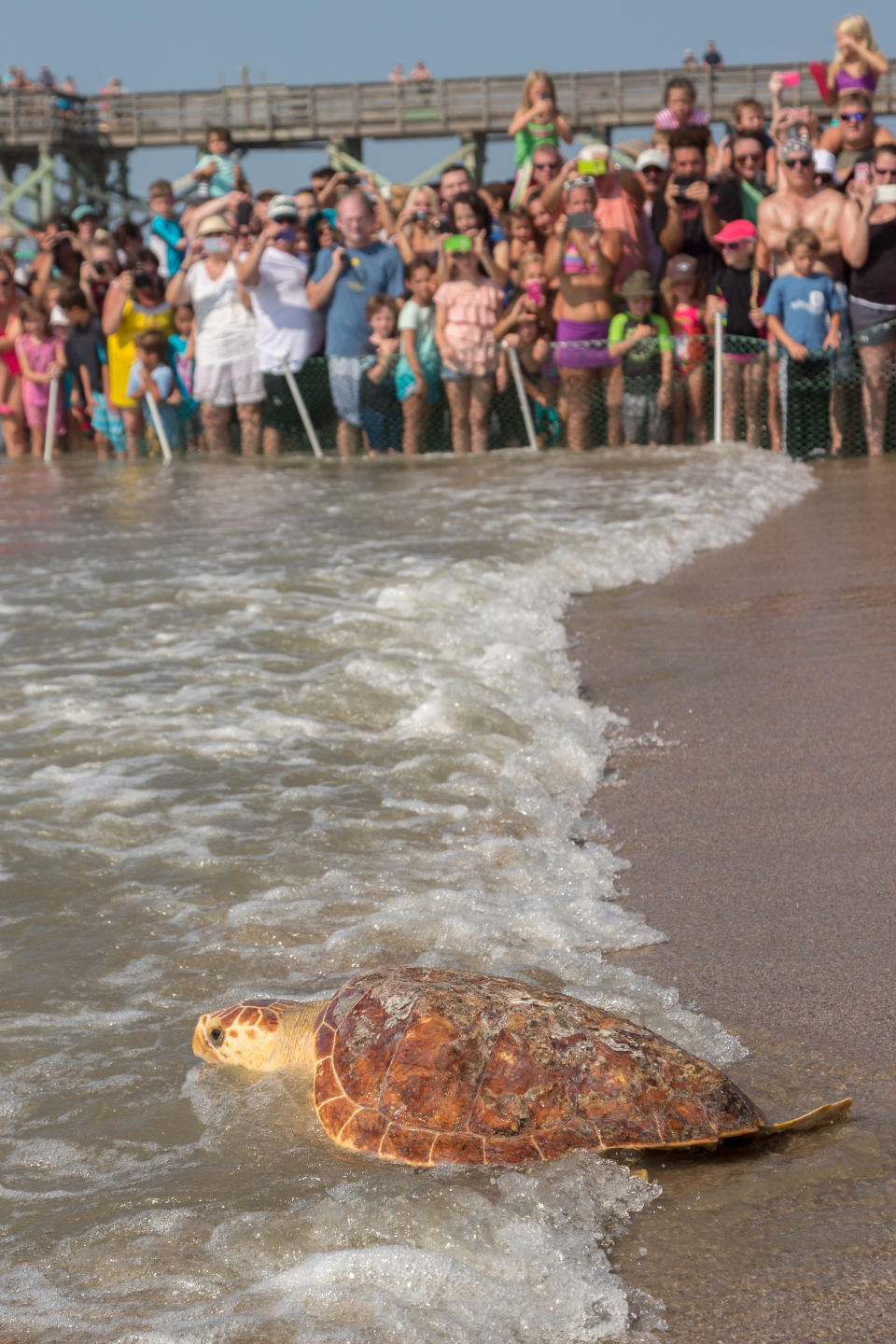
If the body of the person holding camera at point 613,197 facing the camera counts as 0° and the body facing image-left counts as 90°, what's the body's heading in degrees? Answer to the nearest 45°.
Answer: approximately 0°

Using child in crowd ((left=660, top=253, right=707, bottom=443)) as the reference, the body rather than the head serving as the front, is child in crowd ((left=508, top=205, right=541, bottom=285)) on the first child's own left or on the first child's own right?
on the first child's own right

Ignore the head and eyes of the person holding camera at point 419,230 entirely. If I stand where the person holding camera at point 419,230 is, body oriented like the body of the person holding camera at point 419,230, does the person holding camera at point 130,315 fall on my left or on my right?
on my right

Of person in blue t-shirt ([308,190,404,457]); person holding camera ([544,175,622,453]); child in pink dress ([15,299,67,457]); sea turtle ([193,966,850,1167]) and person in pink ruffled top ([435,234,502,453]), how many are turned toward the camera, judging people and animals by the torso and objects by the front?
4

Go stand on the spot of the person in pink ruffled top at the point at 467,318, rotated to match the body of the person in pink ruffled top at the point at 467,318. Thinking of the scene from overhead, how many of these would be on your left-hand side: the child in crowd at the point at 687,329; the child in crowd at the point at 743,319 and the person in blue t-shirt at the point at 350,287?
2

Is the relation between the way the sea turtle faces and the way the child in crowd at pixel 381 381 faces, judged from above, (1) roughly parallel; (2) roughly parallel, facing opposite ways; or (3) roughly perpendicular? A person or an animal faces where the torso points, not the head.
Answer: roughly perpendicular

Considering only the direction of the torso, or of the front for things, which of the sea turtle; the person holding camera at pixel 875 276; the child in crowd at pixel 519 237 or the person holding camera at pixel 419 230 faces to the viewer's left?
the sea turtle

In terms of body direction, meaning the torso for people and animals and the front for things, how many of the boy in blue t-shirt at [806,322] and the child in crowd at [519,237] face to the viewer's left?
0

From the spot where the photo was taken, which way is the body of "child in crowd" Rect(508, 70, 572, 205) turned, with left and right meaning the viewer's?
facing the viewer
